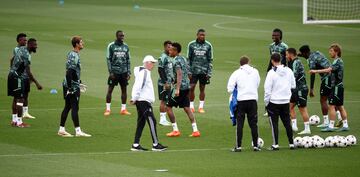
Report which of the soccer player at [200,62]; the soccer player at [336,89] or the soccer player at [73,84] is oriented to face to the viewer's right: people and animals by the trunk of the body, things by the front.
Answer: the soccer player at [73,84]

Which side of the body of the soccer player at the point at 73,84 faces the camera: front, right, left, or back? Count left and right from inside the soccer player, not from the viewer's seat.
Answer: right

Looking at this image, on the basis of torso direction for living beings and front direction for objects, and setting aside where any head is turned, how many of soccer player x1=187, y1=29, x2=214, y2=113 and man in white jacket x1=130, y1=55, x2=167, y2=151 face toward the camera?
1

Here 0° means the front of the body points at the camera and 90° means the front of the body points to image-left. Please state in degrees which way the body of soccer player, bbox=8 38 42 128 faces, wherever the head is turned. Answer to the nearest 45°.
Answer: approximately 270°

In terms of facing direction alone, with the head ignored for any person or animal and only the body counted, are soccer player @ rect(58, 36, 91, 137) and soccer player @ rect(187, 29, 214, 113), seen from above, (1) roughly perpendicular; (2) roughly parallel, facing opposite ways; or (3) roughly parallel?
roughly perpendicular

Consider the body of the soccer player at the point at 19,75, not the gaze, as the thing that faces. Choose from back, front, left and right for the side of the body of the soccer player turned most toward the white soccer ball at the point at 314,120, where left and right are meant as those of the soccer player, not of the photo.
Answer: front

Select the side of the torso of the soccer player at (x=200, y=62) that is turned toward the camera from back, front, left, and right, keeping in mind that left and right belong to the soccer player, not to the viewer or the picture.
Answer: front

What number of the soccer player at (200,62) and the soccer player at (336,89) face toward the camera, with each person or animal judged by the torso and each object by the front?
1

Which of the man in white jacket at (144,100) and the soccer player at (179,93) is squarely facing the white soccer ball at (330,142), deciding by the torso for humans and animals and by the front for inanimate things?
the man in white jacket

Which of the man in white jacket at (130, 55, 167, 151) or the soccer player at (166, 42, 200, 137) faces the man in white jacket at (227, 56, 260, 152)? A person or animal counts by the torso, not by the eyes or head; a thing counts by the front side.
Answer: the man in white jacket at (130, 55, 167, 151)

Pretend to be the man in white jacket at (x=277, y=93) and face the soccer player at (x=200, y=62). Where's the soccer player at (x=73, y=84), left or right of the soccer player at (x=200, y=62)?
left

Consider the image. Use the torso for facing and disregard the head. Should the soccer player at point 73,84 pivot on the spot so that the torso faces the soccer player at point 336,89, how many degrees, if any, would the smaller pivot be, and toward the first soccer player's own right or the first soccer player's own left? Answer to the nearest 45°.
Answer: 0° — they already face them
